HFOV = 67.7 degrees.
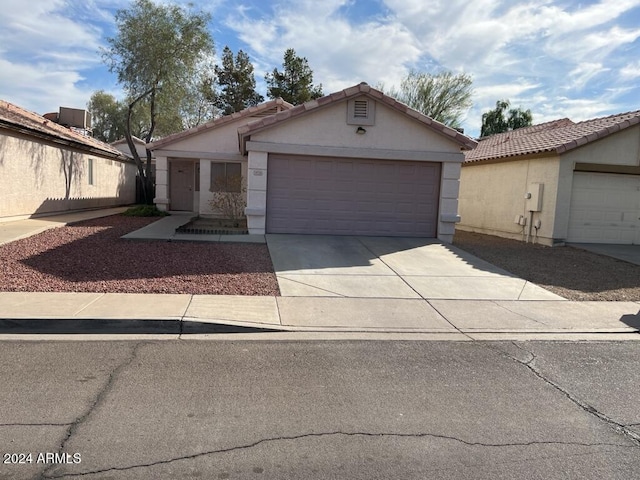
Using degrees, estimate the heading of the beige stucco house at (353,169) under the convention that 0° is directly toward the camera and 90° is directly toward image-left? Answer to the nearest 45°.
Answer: approximately 0°

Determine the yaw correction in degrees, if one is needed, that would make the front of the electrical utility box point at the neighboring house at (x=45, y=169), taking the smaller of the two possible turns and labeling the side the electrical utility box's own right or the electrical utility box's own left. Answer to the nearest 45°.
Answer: approximately 45° to the electrical utility box's own right

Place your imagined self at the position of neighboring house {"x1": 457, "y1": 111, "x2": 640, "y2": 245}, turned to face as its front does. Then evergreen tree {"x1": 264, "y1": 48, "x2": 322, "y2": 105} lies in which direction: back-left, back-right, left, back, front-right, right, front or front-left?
back

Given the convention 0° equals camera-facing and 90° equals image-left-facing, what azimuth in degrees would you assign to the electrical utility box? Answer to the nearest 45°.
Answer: approximately 45°

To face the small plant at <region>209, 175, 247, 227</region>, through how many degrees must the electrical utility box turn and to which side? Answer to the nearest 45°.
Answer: approximately 45° to its right

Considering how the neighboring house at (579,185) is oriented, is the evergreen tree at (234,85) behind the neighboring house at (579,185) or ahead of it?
behind

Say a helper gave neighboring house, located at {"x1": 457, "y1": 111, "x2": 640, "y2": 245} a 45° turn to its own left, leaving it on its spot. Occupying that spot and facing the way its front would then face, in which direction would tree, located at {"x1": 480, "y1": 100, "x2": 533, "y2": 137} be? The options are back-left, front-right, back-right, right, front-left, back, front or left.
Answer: left

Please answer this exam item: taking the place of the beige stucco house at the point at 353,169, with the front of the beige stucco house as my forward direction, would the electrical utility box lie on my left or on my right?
on my left

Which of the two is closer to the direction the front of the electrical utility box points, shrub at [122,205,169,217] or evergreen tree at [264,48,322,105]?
the shrub

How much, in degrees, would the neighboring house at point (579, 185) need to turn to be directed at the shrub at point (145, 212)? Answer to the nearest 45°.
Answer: approximately 135° to its right

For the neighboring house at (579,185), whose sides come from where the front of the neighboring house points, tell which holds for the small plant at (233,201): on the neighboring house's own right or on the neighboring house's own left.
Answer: on the neighboring house's own right
